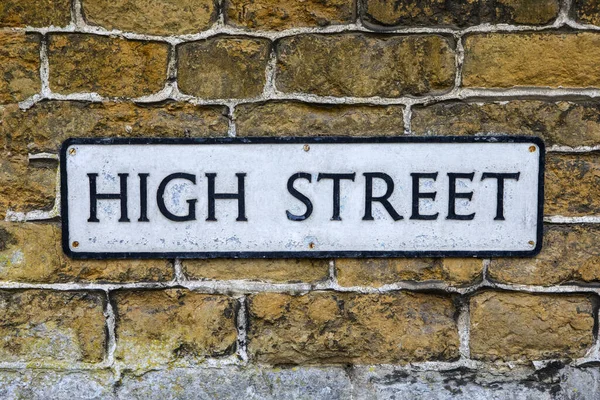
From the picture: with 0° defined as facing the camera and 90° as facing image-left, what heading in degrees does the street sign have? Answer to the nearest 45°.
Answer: approximately 0°
